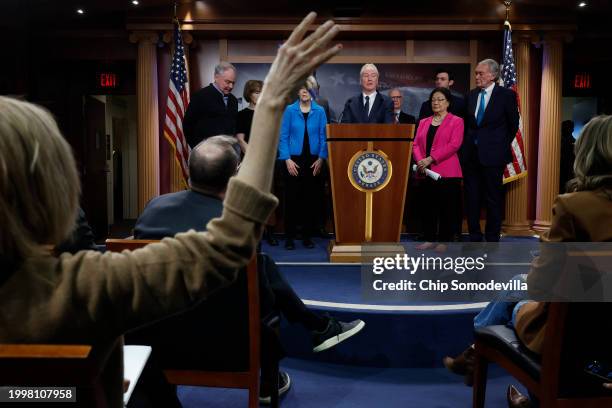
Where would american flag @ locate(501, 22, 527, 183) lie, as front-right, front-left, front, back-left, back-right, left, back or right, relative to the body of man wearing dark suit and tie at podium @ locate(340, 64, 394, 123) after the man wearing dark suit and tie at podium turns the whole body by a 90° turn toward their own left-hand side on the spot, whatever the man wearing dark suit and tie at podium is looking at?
front-left

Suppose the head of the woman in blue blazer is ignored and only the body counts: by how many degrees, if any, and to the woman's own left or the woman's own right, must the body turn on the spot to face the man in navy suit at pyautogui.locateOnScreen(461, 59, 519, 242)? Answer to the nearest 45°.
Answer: approximately 90° to the woman's own left

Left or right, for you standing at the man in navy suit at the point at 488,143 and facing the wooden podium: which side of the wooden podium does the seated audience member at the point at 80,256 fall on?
left

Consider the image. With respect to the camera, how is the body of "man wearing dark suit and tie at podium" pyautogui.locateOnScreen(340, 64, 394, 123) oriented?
toward the camera

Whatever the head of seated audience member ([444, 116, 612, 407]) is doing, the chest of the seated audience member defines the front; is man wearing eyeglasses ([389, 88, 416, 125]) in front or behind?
in front

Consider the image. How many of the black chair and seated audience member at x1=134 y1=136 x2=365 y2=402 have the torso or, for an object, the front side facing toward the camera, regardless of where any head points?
0

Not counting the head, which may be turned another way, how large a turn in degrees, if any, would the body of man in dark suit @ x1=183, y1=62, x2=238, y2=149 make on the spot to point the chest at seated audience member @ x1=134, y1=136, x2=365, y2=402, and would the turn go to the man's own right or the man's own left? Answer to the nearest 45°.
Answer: approximately 45° to the man's own right

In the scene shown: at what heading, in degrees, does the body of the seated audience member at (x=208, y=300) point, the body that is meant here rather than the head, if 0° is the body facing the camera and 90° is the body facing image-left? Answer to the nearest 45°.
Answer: approximately 225°

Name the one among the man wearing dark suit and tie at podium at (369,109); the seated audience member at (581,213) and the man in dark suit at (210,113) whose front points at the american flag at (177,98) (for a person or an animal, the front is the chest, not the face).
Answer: the seated audience member

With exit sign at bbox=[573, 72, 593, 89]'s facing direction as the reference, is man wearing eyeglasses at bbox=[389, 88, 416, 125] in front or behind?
in front

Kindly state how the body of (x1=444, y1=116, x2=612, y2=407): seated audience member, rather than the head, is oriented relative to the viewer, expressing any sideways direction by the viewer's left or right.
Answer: facing away from the viewer and to the left of the viewer

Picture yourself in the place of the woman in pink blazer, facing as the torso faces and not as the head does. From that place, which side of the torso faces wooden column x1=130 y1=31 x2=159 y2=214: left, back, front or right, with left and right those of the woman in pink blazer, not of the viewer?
right

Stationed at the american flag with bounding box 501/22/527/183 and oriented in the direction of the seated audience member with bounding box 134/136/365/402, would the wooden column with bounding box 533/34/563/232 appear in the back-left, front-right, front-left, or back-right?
back-left

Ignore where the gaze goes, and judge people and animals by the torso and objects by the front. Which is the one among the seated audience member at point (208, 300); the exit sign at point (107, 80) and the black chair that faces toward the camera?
the exit sign

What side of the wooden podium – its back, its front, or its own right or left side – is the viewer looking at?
front

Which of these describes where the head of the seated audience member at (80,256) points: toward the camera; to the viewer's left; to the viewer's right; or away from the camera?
away from the camera
